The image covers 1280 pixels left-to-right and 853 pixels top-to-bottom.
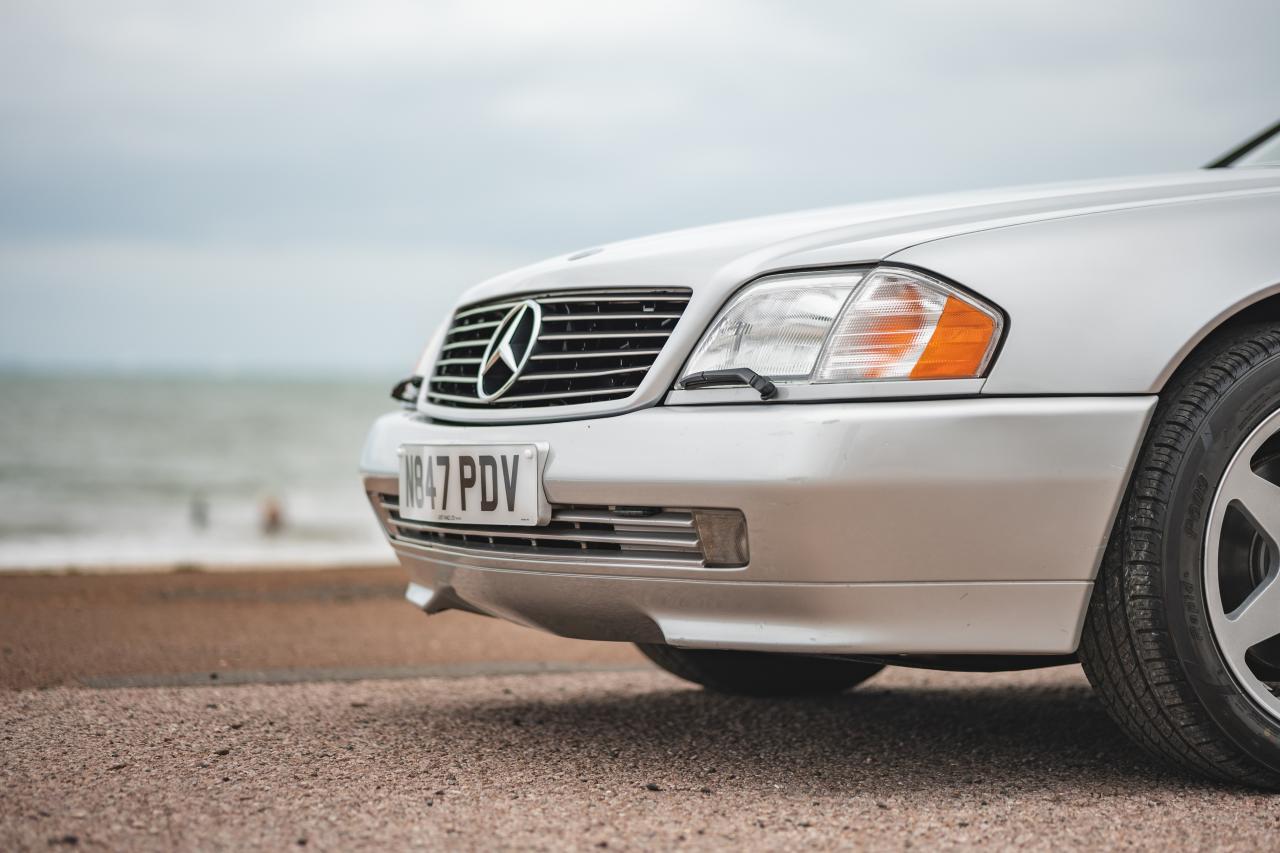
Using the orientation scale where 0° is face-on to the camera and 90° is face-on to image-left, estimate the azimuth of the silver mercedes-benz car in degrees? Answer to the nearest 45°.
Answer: approximately 45°
